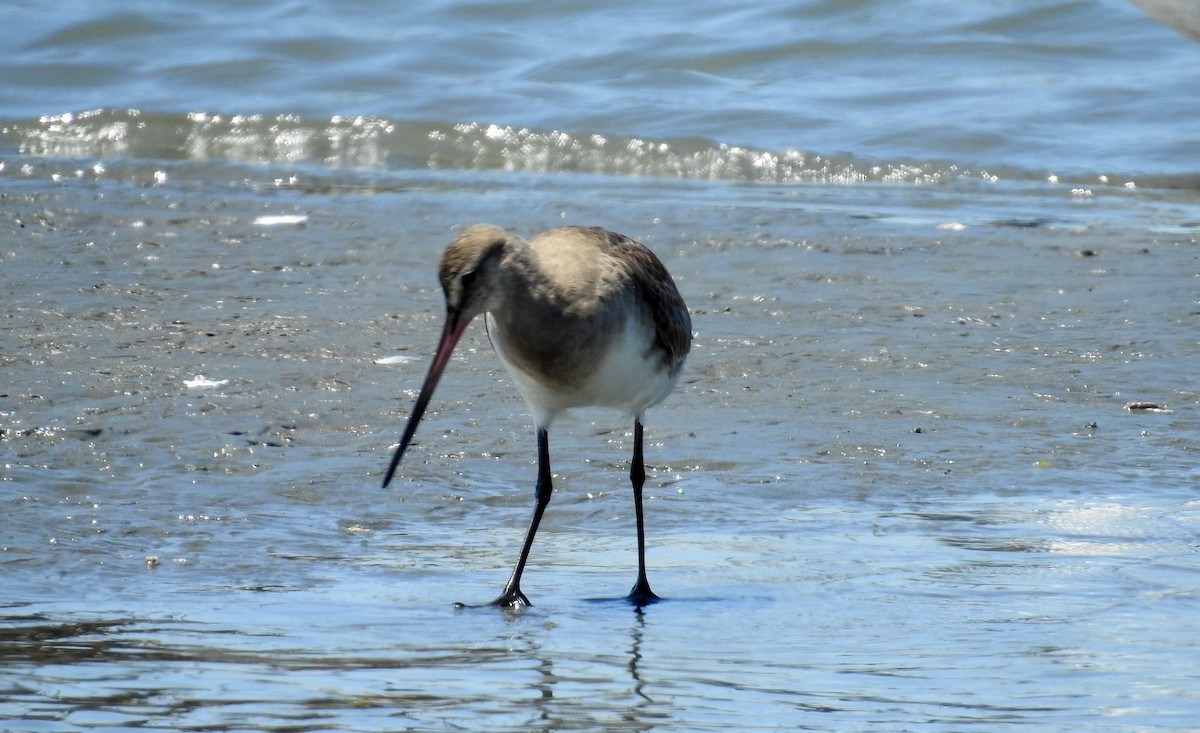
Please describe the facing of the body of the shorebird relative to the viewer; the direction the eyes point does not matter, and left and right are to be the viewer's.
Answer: facing the viewer and to the left of the viewer
